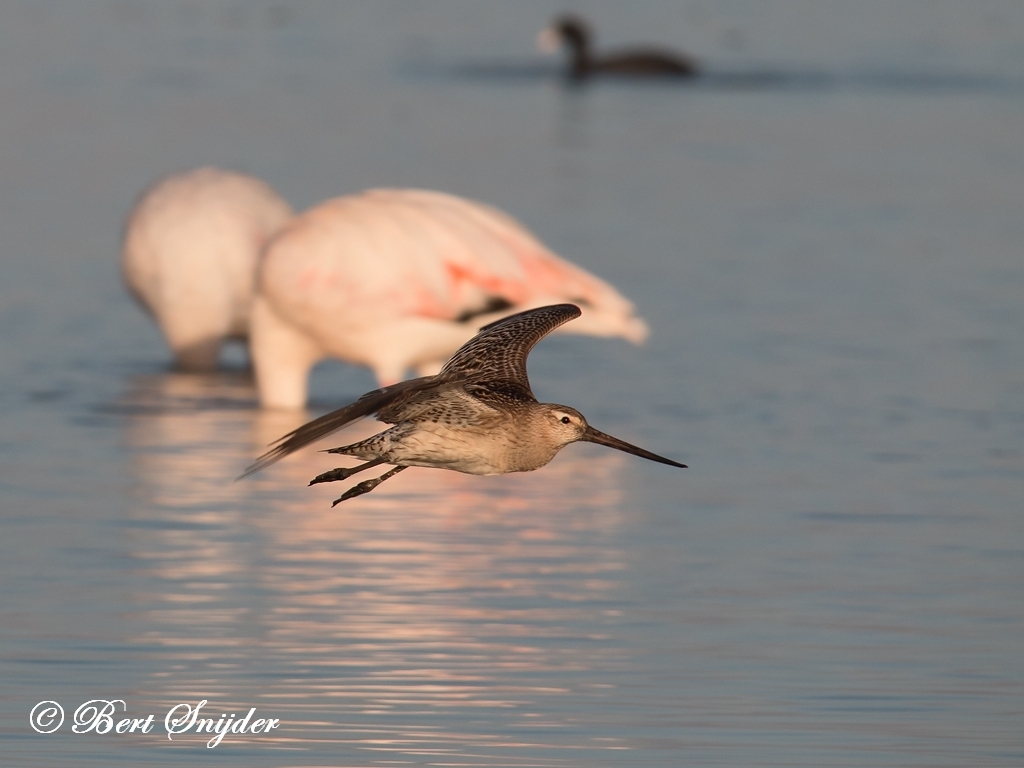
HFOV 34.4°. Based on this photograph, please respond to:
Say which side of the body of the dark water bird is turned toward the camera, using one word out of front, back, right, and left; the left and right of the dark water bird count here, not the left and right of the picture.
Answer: left

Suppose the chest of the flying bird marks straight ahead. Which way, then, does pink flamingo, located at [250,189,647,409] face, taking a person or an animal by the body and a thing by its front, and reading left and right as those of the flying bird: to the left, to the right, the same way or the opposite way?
the opposite way

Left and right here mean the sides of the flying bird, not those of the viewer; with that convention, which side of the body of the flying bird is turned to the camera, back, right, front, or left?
right

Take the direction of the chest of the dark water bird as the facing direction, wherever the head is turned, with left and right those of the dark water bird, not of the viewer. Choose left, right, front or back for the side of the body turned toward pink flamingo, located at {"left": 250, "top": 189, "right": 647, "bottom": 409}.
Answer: left

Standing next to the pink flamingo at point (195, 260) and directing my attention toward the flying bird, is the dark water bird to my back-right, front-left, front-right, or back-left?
back-left

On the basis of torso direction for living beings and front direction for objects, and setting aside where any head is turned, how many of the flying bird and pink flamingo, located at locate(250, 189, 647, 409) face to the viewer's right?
1

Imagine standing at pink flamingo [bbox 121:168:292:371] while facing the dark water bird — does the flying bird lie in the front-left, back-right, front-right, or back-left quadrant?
back-right

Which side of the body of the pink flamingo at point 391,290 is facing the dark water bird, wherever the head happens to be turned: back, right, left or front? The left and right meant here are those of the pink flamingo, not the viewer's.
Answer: right

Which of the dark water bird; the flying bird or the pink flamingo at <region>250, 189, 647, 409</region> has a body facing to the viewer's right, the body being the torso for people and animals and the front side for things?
the flying bird

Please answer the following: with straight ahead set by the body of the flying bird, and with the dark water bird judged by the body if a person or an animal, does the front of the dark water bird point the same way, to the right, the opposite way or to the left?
the opposite way

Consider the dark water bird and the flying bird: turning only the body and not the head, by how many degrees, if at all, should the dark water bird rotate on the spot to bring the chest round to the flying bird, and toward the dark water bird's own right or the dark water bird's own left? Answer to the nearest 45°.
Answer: approximately 90° to the dark water bird's own left

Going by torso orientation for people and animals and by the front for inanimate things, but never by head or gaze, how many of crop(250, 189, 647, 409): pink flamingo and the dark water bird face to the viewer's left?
2

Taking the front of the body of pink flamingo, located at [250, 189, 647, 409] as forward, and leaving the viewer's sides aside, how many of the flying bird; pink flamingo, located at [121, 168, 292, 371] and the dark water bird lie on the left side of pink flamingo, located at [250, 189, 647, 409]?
1

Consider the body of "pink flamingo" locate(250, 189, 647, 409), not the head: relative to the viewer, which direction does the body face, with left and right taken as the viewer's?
facing to the left of the viewer
